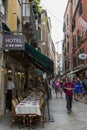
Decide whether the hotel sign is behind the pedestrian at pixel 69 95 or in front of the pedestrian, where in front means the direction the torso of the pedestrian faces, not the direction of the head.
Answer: in front

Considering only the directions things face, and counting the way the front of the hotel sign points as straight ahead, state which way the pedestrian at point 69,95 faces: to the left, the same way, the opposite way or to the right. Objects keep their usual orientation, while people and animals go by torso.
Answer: the same way

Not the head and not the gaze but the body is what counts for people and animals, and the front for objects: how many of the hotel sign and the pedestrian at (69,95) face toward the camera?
2

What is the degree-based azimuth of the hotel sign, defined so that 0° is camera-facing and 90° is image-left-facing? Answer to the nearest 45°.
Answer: approximately 0°

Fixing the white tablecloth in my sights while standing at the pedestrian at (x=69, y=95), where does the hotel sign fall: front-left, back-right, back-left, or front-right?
front-right

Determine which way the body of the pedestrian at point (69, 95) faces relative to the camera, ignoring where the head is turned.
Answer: toward the camera
